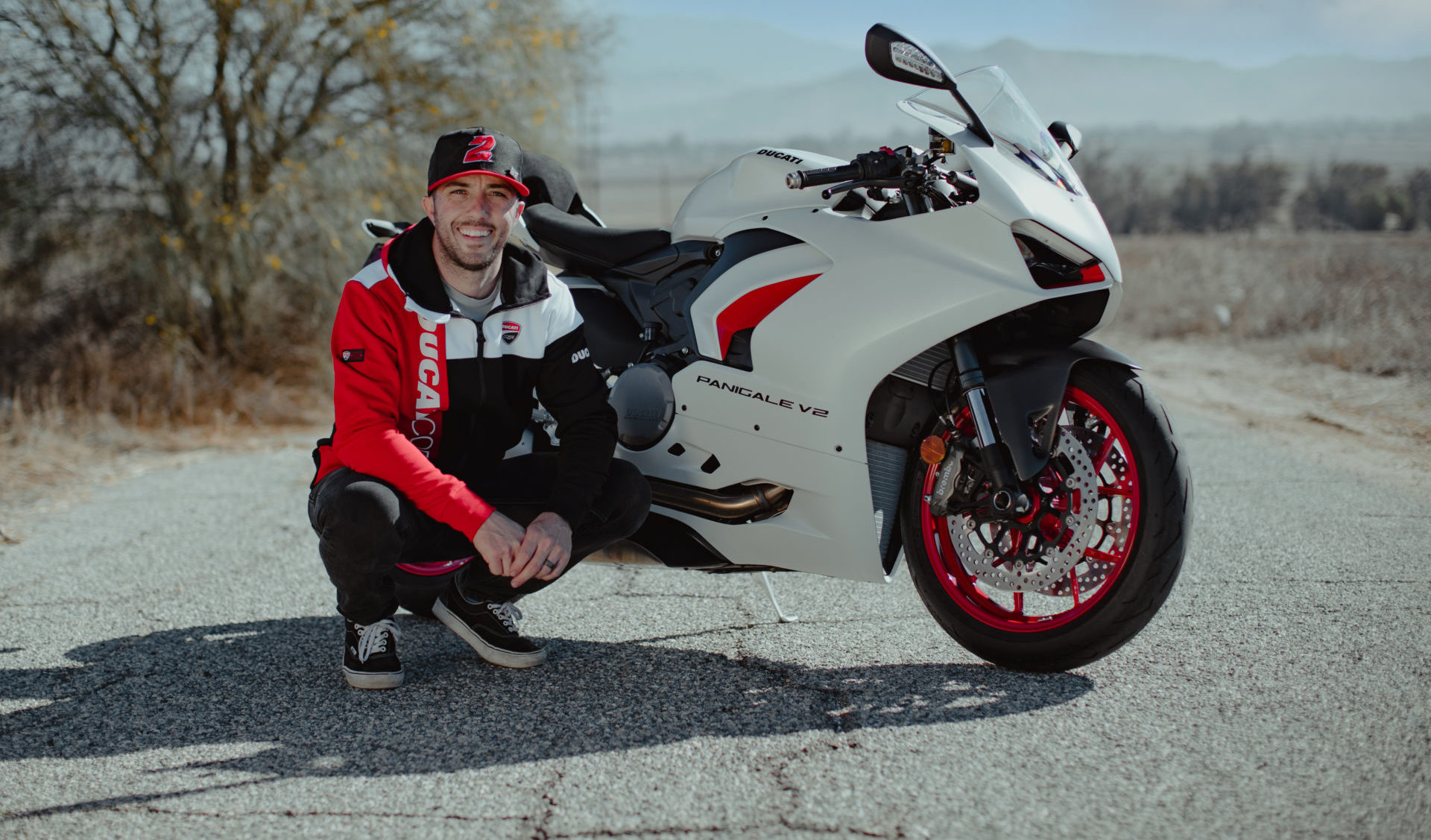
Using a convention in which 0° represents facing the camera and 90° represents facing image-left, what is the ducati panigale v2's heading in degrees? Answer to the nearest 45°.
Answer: approximately 315°

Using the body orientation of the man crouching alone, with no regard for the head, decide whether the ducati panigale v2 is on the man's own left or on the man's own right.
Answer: on the man's own left

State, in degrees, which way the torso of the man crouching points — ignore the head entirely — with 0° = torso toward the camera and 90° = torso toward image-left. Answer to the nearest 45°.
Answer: approximately 0°
